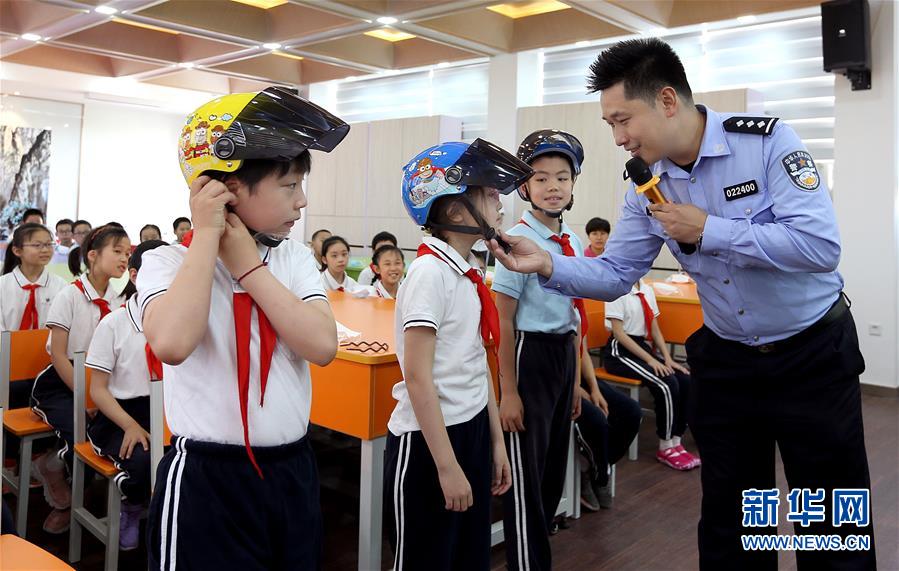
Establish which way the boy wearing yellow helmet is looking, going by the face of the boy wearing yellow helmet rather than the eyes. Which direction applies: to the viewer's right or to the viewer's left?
to the viewer's right

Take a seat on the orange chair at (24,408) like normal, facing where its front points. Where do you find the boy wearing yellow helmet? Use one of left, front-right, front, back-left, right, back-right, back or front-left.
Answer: front-right

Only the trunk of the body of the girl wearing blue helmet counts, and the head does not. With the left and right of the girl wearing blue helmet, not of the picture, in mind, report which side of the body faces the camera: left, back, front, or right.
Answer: right

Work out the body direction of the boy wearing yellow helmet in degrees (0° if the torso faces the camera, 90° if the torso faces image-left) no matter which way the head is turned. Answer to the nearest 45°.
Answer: approximately 315°

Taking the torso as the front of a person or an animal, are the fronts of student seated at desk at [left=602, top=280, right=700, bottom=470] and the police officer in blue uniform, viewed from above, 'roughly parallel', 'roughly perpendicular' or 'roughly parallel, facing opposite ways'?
roughly perpendicular

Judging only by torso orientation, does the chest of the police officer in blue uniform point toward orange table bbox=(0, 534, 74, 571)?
yes

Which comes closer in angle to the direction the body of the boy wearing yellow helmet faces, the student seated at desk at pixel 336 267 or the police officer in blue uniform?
the police officer in blue uniform

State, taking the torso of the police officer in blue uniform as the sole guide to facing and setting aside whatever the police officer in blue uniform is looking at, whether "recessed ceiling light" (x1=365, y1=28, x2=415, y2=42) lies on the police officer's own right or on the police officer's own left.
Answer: on the police officer's own right

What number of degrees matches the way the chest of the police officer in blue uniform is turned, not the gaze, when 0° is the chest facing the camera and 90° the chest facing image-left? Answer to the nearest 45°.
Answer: approximately 45°

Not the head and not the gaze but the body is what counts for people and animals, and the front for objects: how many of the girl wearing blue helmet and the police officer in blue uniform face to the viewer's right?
1

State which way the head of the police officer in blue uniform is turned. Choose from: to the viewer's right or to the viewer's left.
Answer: to the viewer's left
